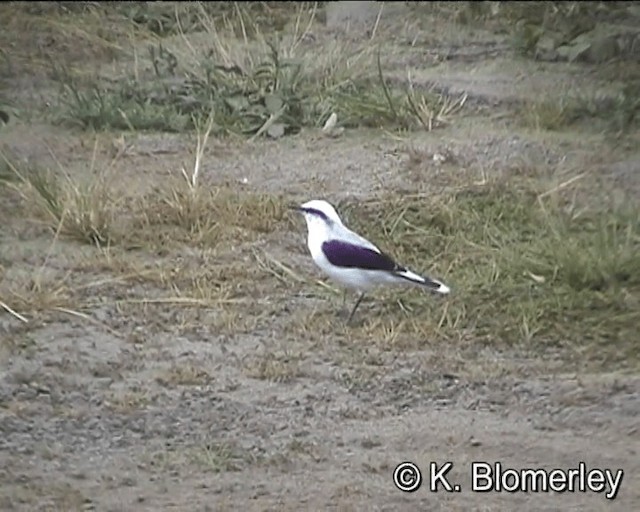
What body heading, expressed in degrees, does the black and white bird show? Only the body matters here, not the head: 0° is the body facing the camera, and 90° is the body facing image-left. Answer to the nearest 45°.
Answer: approximately 90°

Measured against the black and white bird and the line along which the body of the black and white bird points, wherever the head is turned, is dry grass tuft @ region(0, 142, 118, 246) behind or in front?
in front

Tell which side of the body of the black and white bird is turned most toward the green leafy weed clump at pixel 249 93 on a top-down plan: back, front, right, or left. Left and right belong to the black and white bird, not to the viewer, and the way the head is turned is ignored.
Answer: right

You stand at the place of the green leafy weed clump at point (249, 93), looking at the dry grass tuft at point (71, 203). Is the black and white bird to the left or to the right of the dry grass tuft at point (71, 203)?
left

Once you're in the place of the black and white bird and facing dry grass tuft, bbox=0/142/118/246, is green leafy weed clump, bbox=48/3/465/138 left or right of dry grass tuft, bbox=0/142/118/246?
right
